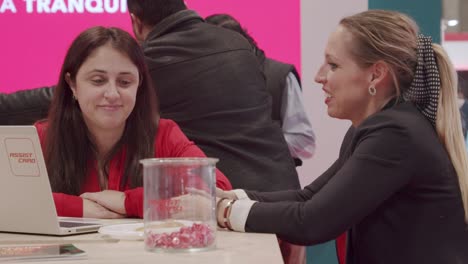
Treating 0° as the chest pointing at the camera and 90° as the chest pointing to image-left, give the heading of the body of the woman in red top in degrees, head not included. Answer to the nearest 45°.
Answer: approximately 0°

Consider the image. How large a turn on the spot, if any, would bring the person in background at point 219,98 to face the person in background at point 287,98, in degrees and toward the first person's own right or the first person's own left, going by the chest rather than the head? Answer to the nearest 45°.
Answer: approximately 90° to the first person's own right

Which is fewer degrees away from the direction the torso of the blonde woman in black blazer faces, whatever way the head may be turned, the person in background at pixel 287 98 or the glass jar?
the glass jar

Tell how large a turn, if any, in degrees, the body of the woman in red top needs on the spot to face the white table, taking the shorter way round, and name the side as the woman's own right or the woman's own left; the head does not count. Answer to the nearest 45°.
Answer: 0° — they already face it

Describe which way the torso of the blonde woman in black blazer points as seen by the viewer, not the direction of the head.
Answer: to the viewer's left

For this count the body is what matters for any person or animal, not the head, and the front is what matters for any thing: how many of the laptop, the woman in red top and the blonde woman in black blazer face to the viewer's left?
1

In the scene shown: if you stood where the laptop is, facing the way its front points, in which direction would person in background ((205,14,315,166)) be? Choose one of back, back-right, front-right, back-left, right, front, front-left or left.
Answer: front

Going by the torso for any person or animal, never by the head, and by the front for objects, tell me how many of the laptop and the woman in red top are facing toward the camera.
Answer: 1

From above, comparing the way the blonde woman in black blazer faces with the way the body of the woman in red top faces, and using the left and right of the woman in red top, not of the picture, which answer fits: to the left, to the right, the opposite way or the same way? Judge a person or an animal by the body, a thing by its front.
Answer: to the right

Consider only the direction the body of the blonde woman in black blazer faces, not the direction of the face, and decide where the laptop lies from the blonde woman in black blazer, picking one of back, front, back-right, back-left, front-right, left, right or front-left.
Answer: front

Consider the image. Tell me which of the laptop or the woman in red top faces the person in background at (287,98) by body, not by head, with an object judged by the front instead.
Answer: the laptop

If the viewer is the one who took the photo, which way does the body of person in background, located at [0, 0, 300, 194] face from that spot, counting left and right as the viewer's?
facing away from the viewer and to the left of the viewer

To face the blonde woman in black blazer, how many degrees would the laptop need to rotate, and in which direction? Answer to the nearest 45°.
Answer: approximately 45° to its right

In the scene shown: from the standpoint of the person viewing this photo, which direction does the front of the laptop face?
facing away from the viewer and to the right of the viewer

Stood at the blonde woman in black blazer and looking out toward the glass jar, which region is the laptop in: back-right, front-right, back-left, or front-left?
front-right

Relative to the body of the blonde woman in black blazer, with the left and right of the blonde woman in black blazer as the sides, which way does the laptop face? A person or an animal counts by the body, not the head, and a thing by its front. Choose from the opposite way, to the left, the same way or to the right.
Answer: to the right

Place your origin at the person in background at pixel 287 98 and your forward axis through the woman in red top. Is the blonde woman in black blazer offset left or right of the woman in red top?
left

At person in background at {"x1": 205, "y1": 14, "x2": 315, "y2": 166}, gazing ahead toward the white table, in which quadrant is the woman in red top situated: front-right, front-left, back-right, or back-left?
front-right

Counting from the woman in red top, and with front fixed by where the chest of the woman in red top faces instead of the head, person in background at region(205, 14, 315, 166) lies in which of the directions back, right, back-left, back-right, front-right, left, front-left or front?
back-left

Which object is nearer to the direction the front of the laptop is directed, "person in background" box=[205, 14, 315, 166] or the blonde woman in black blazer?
the person in background

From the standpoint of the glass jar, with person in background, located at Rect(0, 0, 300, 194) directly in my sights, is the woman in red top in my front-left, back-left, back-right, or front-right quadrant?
front-left

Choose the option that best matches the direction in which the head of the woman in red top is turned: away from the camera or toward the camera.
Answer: toward the camera
